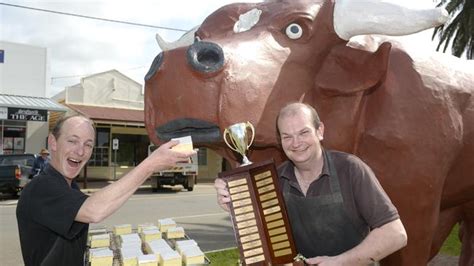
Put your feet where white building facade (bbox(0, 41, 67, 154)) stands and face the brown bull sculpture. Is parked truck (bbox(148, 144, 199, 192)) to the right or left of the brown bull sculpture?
left

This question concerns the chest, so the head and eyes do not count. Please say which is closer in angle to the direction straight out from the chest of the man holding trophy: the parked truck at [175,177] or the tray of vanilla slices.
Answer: the tray of vanilla slices

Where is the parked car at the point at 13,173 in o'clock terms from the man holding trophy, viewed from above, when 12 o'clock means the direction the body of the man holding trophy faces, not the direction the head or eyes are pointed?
The parked car is roughly at 3 o'clock from the man holding trophy.

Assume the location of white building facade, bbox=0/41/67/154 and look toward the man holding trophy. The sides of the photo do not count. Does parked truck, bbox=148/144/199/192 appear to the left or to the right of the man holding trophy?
left

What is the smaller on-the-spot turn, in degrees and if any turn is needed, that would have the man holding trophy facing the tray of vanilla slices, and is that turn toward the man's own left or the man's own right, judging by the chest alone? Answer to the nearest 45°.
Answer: approximately 45° to the man's own right

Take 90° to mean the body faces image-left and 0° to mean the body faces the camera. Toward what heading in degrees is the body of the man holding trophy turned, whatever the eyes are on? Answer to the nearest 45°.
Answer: approximately 45°

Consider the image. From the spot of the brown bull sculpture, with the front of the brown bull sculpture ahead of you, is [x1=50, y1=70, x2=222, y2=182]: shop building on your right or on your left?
on your right

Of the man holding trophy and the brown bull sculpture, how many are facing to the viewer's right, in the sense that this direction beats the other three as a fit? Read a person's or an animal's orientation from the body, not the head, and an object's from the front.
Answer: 0

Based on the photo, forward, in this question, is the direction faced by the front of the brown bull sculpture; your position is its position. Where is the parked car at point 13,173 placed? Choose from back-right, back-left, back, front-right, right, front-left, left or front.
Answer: right

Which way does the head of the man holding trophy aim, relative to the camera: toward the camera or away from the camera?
toward the camera

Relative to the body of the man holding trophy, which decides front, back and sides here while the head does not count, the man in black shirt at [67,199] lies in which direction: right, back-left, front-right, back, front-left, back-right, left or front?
front-right

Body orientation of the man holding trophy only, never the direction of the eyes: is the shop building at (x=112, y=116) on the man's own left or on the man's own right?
on the man's own right

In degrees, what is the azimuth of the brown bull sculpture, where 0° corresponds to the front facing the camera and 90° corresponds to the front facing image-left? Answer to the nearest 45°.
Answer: approximately 45°

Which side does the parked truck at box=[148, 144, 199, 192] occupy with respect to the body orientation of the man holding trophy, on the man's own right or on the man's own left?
on the man's own right
